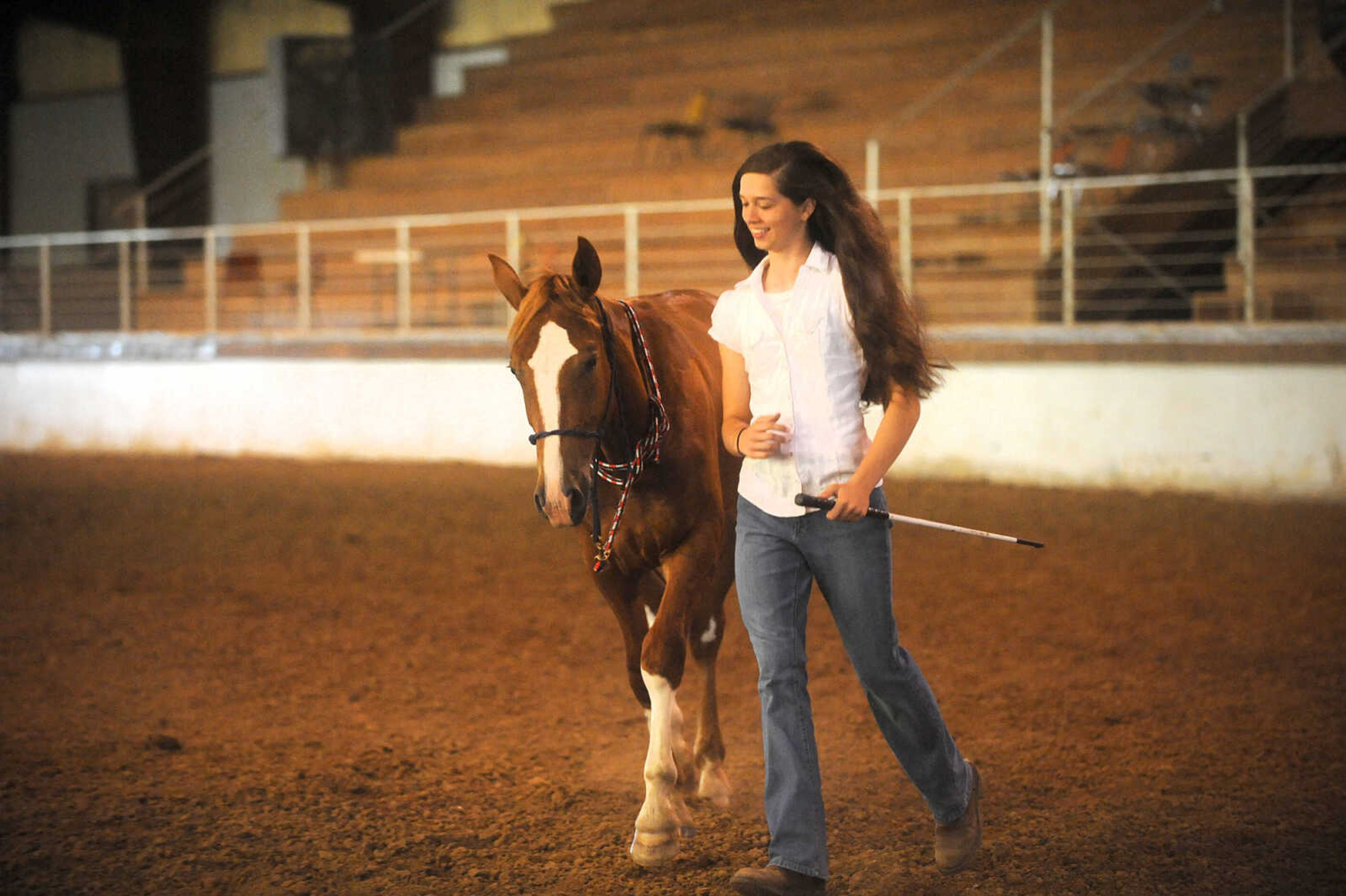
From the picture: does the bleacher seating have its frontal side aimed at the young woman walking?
yes

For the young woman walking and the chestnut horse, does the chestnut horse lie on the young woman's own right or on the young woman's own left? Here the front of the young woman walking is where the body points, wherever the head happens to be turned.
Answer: on the young woman's own right

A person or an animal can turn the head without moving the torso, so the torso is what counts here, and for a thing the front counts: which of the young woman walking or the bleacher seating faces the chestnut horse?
the bleacher seating

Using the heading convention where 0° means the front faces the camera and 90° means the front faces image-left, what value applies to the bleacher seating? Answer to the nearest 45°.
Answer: approximately 0°

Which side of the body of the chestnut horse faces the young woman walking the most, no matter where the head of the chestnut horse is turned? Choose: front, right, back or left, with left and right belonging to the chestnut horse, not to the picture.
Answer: left

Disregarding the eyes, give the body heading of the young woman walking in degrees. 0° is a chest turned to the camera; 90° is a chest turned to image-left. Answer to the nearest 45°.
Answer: approximately 45°

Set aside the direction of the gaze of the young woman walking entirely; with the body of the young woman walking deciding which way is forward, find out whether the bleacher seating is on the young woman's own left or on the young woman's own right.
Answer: on the young woman's own right

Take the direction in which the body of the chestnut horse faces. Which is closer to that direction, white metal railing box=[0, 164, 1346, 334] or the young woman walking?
the young woman walking
